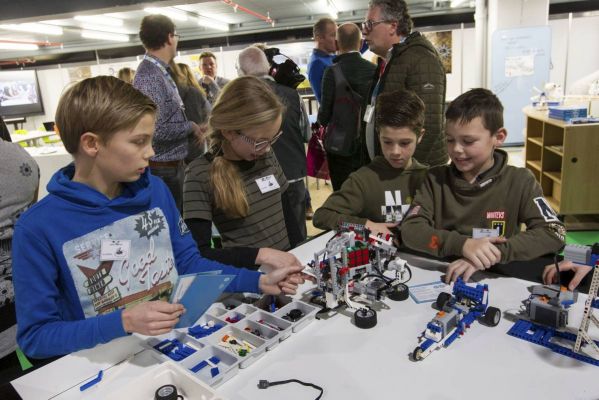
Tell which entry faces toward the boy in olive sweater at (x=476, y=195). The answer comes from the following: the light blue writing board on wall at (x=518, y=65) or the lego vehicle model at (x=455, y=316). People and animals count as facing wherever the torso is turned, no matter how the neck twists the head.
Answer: the light blue writing board on wall

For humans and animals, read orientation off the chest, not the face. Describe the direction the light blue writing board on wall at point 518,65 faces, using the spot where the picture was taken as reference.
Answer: facing the viewer

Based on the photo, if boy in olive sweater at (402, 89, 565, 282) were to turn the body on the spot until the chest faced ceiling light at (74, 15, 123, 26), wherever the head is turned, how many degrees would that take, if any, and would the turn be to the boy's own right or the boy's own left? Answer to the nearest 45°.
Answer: approximately 90° to the boy's own right

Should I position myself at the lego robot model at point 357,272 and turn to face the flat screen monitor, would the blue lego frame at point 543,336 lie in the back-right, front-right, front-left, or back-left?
back-right

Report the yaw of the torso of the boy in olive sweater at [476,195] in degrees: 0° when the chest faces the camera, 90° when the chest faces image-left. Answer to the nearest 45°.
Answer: approximately 45°

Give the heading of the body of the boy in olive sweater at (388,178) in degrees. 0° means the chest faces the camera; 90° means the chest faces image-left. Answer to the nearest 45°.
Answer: approximately 0°

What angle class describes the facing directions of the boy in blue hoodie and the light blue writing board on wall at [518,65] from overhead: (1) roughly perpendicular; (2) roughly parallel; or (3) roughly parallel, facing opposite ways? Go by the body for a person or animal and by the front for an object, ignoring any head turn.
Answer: roughly perpendicular

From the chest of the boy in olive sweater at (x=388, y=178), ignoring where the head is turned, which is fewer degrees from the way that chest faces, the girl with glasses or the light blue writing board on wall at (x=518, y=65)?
the girl with glasses

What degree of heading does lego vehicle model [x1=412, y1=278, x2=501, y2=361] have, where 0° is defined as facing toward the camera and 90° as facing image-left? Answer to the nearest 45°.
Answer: approximately 45°

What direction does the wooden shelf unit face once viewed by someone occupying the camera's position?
facing the viewer and to the left of the viewer

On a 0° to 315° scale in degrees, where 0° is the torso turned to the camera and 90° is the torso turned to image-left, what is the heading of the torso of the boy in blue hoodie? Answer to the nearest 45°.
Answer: approximately 315°

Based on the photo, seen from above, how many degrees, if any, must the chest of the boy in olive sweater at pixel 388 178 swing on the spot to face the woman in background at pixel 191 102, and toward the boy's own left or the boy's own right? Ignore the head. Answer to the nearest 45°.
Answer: approximately 135° to the boy's own right

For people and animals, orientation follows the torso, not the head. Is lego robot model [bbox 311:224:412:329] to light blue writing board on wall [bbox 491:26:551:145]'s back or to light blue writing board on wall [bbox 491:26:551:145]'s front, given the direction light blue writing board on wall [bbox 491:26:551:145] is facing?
to the front

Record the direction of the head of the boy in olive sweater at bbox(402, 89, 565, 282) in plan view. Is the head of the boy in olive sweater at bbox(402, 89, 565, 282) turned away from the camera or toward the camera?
toward the camera

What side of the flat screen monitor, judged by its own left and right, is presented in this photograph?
front

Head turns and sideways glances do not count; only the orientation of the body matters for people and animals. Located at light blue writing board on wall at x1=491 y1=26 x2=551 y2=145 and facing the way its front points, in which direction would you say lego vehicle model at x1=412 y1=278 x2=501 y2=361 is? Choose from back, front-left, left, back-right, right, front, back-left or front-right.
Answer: front
